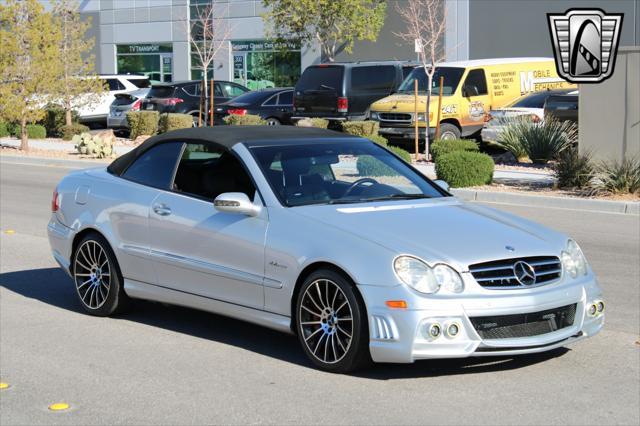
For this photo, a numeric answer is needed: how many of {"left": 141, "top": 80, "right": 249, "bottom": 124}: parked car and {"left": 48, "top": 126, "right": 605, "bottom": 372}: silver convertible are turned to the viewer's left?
0

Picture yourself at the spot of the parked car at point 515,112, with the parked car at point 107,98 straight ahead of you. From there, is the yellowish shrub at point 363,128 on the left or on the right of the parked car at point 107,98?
left

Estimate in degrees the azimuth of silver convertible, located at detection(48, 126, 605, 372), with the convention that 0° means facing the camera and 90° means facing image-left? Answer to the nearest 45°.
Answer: approximately 315°

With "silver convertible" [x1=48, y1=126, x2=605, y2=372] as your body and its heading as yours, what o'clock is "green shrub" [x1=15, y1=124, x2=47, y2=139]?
The green shrub is roughly at 7 o'clock from the silver convertible.

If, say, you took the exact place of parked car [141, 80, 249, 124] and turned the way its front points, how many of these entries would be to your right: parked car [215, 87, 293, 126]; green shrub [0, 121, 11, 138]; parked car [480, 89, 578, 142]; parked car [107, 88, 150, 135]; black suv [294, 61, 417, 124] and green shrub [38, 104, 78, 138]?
3

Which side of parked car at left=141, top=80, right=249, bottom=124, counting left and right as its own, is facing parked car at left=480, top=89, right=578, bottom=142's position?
right

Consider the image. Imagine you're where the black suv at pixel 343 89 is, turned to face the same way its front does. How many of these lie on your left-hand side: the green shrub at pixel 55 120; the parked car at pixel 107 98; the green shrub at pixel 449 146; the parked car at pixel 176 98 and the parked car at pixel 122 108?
4

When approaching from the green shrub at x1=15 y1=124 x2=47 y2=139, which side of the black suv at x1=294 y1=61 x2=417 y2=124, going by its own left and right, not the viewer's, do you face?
left

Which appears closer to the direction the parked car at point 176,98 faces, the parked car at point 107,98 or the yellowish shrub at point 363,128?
the parked car

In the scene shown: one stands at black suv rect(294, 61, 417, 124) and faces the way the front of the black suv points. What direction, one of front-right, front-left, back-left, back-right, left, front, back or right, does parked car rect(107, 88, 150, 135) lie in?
left

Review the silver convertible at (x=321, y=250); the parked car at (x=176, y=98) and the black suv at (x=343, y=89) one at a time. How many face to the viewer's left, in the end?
0

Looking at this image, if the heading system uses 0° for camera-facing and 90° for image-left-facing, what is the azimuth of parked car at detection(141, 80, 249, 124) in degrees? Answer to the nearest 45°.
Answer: approximately 225°

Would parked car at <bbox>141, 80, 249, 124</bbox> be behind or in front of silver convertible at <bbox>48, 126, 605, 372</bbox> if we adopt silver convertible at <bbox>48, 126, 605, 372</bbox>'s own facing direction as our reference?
behind

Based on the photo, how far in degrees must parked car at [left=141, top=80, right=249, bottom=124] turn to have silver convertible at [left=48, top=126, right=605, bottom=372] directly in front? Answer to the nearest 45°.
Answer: approximately 135° to its right
